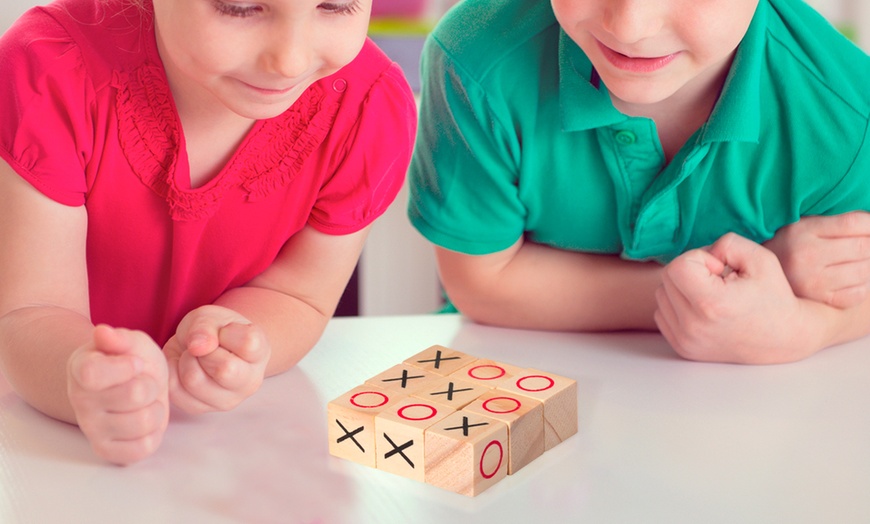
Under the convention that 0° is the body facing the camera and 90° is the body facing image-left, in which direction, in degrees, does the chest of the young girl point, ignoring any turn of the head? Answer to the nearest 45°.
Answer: approximately 0°

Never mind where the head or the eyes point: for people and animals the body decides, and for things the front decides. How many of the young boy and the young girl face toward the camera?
2
